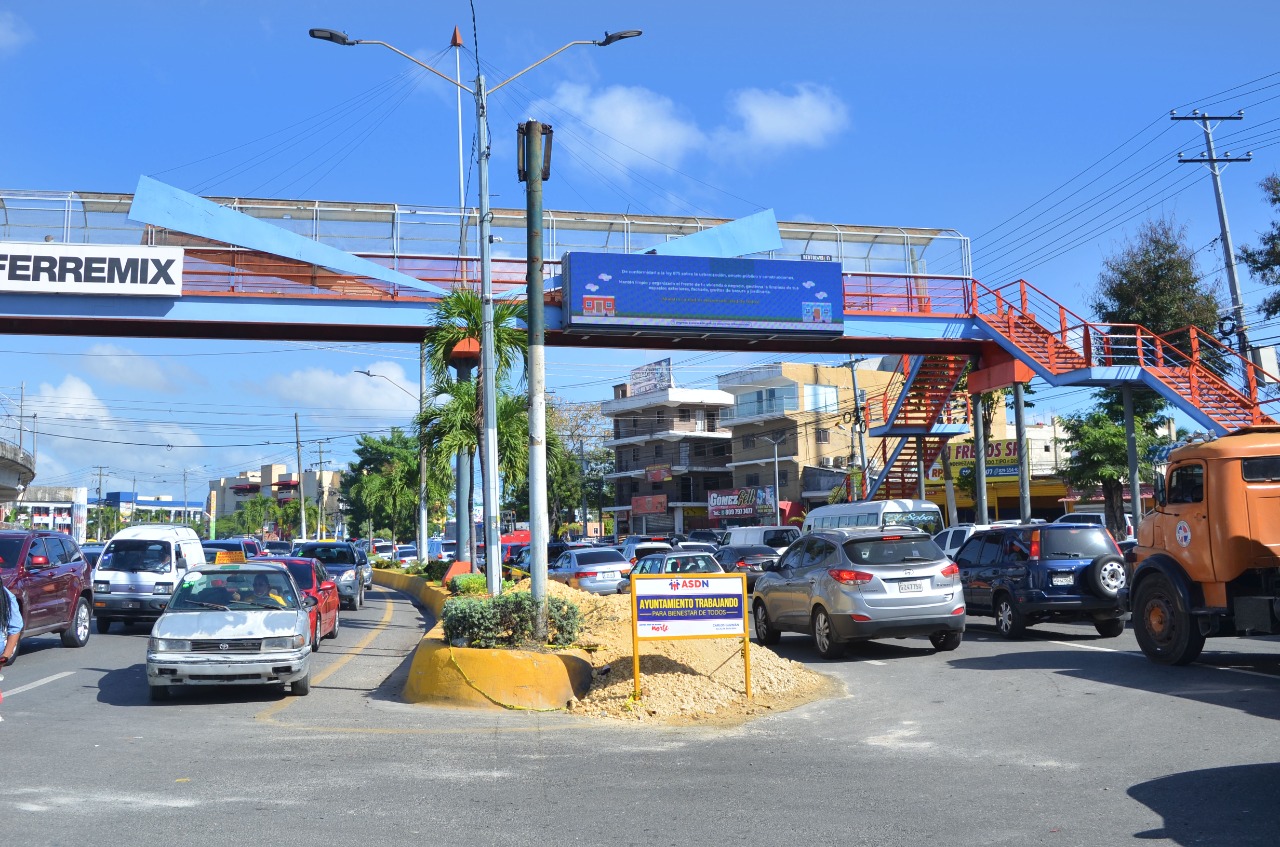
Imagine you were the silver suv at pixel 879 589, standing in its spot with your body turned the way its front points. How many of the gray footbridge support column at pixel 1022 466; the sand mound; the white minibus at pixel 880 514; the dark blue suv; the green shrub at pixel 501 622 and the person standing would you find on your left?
3

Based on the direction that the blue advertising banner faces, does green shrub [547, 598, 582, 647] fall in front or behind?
in front

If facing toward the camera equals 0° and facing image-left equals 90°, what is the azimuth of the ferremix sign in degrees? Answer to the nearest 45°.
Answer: approximately 0°

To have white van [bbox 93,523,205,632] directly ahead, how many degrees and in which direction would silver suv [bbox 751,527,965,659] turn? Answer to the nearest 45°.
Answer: approximately 45° to its left

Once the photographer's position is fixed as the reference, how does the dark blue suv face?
facing away from the viewer and to the left of the viewer

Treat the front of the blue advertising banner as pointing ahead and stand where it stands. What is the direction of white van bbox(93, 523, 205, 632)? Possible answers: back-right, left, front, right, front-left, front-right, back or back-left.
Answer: front-right

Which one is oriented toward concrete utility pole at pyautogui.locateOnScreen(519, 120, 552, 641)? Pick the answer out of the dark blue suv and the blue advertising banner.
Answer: the blue advertising banner

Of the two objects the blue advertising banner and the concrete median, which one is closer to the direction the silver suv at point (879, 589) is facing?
the blue advertising banner

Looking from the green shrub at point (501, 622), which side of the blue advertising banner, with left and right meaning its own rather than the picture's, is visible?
front

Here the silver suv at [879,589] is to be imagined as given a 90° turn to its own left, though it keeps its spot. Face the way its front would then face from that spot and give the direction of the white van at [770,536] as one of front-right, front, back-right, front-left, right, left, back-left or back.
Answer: back-right

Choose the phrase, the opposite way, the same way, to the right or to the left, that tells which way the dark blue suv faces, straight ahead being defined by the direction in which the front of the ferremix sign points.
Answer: the opposite way

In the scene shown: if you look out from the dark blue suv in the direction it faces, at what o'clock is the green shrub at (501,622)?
The green shrub is roughly at 9 o'clock from the dark blue suv.

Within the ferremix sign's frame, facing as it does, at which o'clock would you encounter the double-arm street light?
The double-arm street light is roughly at 11 o'clock from the ferremix sign.

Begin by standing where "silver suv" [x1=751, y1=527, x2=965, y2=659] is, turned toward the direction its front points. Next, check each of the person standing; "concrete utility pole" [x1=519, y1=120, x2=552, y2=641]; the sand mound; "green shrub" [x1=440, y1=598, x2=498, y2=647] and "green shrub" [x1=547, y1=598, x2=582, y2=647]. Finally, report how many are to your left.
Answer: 5
